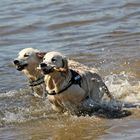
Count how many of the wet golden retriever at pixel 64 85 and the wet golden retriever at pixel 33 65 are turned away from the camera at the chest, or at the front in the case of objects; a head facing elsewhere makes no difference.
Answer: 0

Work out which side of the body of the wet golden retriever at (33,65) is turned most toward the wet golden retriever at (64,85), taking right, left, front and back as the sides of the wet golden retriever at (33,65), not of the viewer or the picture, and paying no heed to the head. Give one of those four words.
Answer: left

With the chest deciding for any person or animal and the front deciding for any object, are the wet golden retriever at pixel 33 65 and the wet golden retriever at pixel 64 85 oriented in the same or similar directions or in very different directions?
same or similar directions

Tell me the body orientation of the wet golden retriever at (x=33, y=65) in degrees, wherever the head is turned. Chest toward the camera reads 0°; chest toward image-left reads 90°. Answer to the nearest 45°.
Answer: approximately 45°

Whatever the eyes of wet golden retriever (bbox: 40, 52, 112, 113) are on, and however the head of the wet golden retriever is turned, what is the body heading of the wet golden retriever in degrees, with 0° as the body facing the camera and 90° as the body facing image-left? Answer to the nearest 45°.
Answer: approximately 45°
